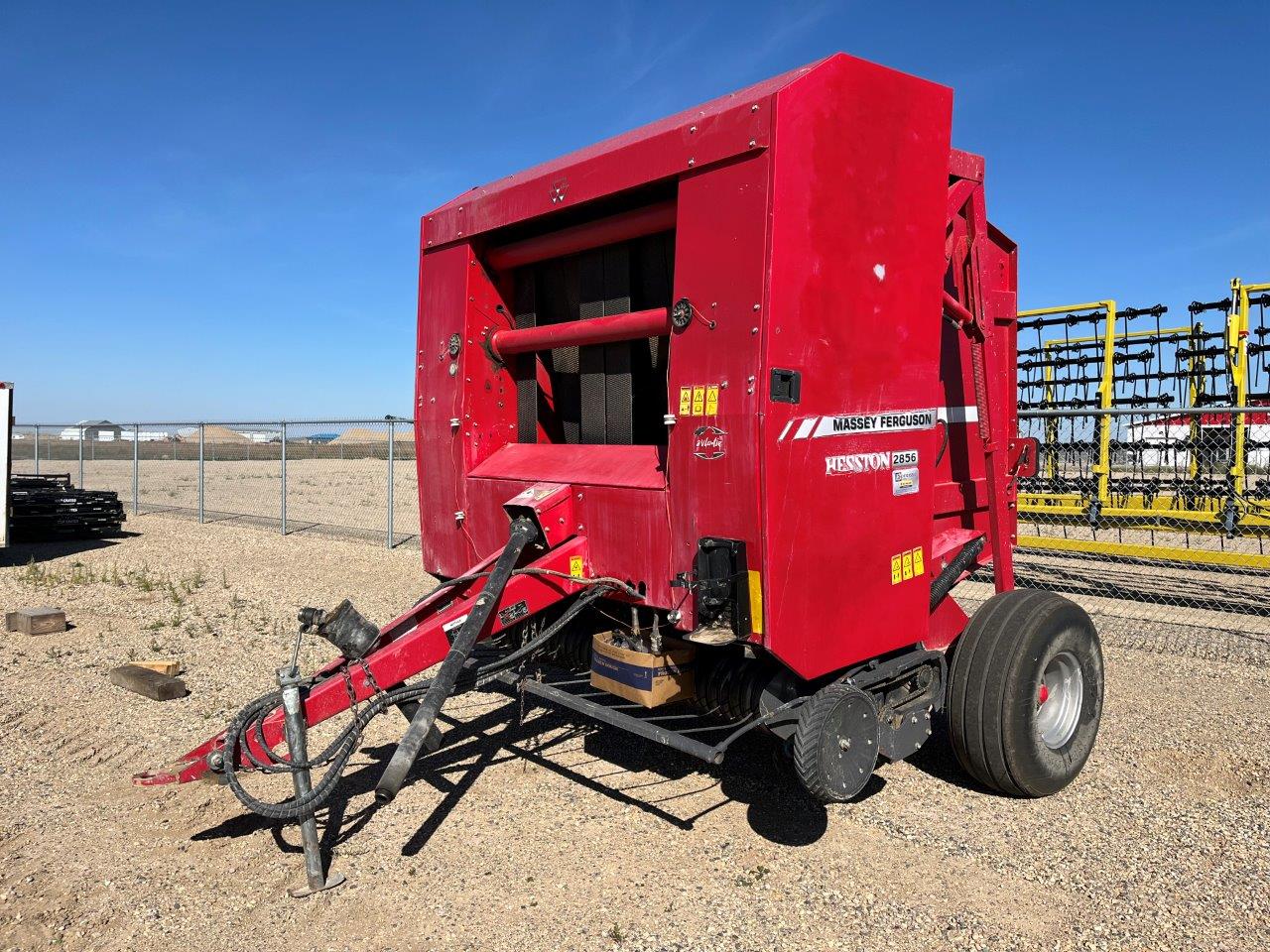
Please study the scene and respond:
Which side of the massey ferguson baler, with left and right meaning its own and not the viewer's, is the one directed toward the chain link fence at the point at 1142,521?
back

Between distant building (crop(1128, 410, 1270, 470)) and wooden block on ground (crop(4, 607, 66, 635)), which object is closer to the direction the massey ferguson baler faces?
the wooden block on ground

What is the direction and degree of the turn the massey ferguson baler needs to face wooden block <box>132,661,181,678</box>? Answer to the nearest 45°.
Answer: approximately 90° to its right

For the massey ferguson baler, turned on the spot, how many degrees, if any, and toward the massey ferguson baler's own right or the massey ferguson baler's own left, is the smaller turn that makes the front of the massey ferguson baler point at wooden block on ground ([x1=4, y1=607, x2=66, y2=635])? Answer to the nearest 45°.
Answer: approximately 90° to the massey ferguson baler's own right

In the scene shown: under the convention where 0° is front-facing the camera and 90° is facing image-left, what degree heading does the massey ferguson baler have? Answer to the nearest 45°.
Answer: approximately 45°

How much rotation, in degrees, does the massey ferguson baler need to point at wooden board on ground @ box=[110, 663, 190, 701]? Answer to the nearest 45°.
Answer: approximately 90° to its right

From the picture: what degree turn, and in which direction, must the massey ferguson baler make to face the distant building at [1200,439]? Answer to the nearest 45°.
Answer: approximately 180°

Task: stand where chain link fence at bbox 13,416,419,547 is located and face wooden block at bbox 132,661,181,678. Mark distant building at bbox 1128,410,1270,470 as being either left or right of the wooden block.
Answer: left
